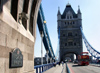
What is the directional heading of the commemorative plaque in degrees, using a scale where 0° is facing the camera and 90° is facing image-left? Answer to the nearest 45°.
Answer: approximately 315°
